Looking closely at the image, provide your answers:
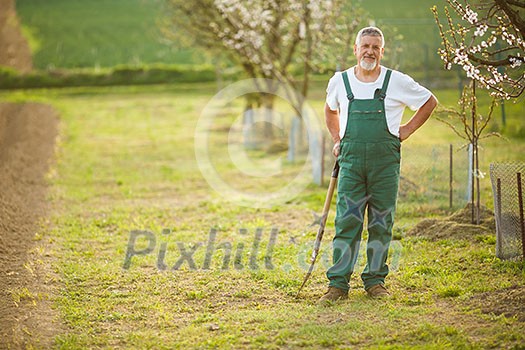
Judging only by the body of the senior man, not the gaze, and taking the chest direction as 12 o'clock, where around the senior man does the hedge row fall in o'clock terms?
The hedge row is roughly at 5 o'clock from the senior man.

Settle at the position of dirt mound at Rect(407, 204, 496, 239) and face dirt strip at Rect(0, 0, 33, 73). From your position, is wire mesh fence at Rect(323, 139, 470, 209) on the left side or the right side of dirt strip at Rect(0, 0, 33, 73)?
right

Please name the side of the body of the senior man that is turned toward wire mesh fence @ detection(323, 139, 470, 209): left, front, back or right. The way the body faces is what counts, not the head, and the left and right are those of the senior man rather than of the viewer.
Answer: back

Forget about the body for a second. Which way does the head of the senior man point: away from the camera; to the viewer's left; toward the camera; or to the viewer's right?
toward the camera

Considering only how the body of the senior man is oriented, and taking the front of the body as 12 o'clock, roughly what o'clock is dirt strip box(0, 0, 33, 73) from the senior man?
The dirt strip is roughly at 5 o'clock from the senior man.

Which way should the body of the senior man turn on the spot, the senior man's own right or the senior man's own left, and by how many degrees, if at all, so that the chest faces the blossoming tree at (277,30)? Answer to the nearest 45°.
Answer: approximately 180°

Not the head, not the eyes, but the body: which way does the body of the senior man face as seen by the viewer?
toward the camera

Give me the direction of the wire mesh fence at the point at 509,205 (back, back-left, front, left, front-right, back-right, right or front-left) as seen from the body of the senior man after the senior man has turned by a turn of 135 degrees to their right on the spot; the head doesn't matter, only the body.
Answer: right
